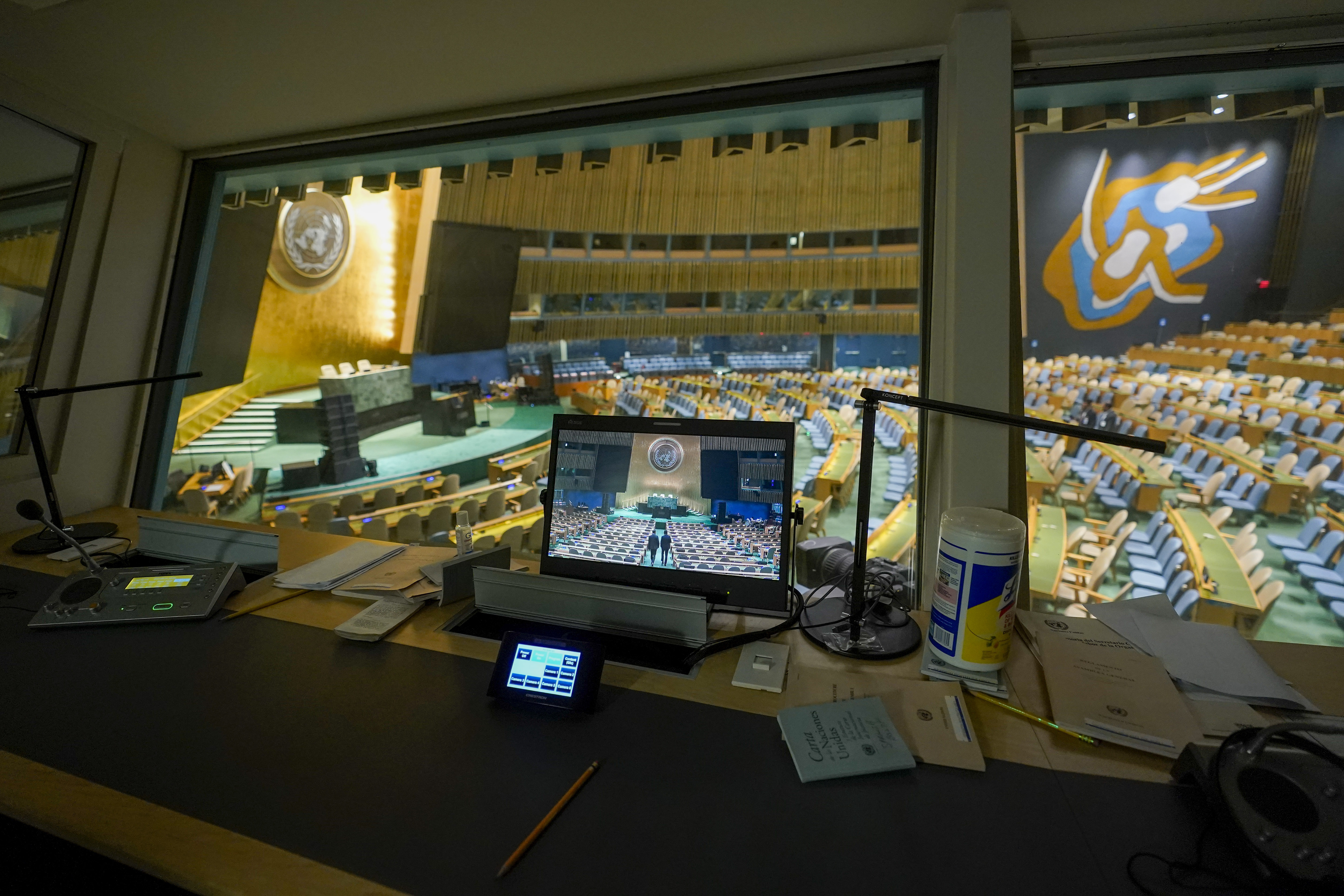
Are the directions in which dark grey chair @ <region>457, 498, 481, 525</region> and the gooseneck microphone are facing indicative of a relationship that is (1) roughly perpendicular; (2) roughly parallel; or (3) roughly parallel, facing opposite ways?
roughly perpendicular

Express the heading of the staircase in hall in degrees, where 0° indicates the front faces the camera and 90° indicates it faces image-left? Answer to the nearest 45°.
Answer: approximately 0°

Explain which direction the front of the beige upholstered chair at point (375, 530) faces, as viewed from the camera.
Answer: facing away from the viewer and to the left of the viewer

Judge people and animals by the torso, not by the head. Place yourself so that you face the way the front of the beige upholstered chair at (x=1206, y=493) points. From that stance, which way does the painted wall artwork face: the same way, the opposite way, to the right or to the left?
to the left

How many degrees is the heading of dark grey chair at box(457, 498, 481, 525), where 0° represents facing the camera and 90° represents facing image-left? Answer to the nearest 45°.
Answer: approximately 135°

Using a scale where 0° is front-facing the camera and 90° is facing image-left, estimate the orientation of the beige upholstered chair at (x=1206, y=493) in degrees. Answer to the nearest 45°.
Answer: approximately 90°

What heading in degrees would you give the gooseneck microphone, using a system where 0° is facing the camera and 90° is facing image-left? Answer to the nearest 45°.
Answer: approximately 90°
